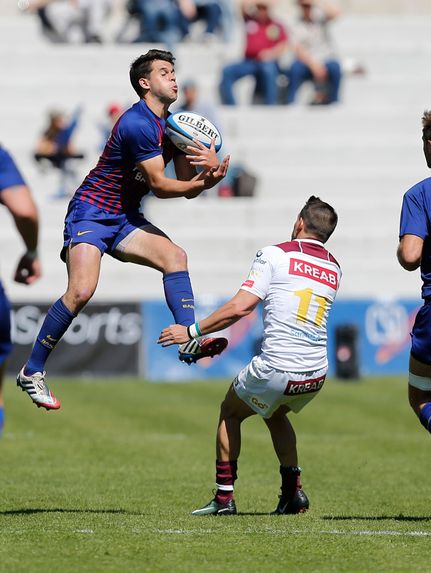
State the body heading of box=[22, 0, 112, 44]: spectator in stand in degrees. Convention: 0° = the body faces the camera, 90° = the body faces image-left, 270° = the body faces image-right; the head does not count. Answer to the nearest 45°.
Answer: approximately 0°

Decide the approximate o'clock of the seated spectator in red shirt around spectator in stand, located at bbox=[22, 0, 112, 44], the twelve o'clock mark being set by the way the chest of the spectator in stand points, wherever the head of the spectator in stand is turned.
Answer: The seated spectator in red shirt is roughly at 10 o'clock from the spectator in stand.

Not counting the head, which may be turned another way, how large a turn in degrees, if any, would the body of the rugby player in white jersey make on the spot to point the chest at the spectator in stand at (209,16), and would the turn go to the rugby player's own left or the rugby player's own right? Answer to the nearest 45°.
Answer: approximately 45° to the rugby player's own right

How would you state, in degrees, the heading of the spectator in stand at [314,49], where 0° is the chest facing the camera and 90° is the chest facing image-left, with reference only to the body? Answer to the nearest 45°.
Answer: approximately 0°

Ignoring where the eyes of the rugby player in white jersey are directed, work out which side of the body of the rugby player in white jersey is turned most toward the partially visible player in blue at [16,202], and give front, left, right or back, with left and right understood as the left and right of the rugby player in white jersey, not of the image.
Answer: left

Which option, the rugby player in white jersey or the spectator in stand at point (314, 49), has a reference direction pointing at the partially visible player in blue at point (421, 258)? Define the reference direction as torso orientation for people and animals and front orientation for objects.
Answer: the spectator in stand

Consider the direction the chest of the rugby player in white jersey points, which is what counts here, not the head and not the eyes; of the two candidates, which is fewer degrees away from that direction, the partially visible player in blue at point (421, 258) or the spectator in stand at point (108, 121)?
the spectator in stand

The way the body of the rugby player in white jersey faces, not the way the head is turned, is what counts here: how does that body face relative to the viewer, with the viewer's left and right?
facing away from the viewer and to the left of the viewer

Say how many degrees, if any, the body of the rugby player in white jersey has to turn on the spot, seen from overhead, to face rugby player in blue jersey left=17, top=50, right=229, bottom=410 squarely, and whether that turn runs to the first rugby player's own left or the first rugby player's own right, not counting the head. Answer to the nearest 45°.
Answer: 0° — they already face them

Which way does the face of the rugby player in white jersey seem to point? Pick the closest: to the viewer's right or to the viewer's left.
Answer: to the viewer's left
